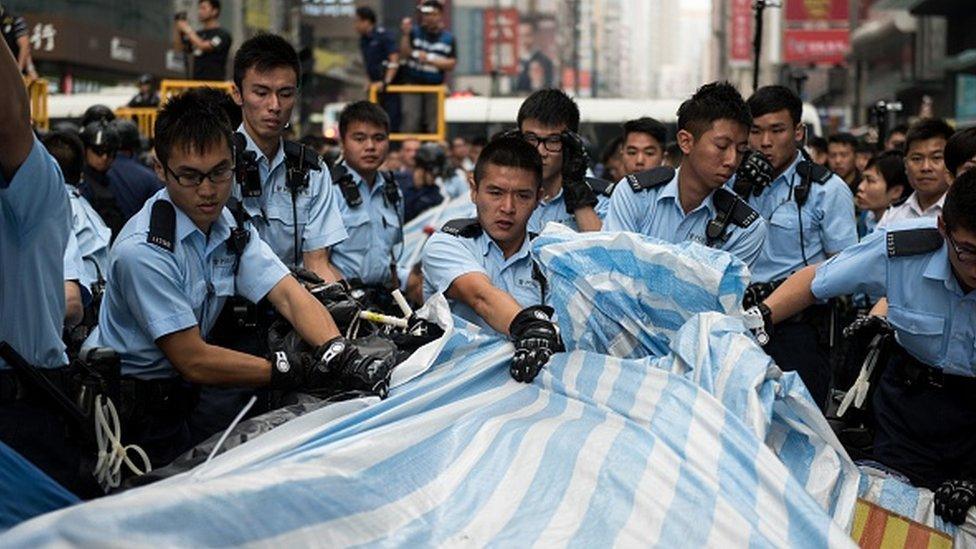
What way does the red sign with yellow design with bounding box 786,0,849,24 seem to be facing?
toward the camera

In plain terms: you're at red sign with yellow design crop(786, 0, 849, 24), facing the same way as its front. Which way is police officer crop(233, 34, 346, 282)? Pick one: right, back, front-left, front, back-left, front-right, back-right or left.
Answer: front

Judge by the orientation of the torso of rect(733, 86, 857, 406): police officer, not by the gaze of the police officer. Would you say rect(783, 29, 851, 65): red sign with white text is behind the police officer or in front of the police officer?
behind

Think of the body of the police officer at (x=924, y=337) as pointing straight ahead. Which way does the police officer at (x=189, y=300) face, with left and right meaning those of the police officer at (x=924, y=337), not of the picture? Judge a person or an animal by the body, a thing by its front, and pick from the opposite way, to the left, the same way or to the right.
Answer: to the left

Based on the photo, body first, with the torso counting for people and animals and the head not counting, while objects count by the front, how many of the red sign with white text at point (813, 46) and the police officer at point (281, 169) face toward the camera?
2

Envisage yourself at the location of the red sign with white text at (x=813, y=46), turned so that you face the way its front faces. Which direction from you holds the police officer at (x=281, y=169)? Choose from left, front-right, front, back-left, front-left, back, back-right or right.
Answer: front

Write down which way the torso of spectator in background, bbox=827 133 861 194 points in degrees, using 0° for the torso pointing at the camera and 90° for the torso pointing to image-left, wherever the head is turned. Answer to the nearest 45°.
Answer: approximately 45°
